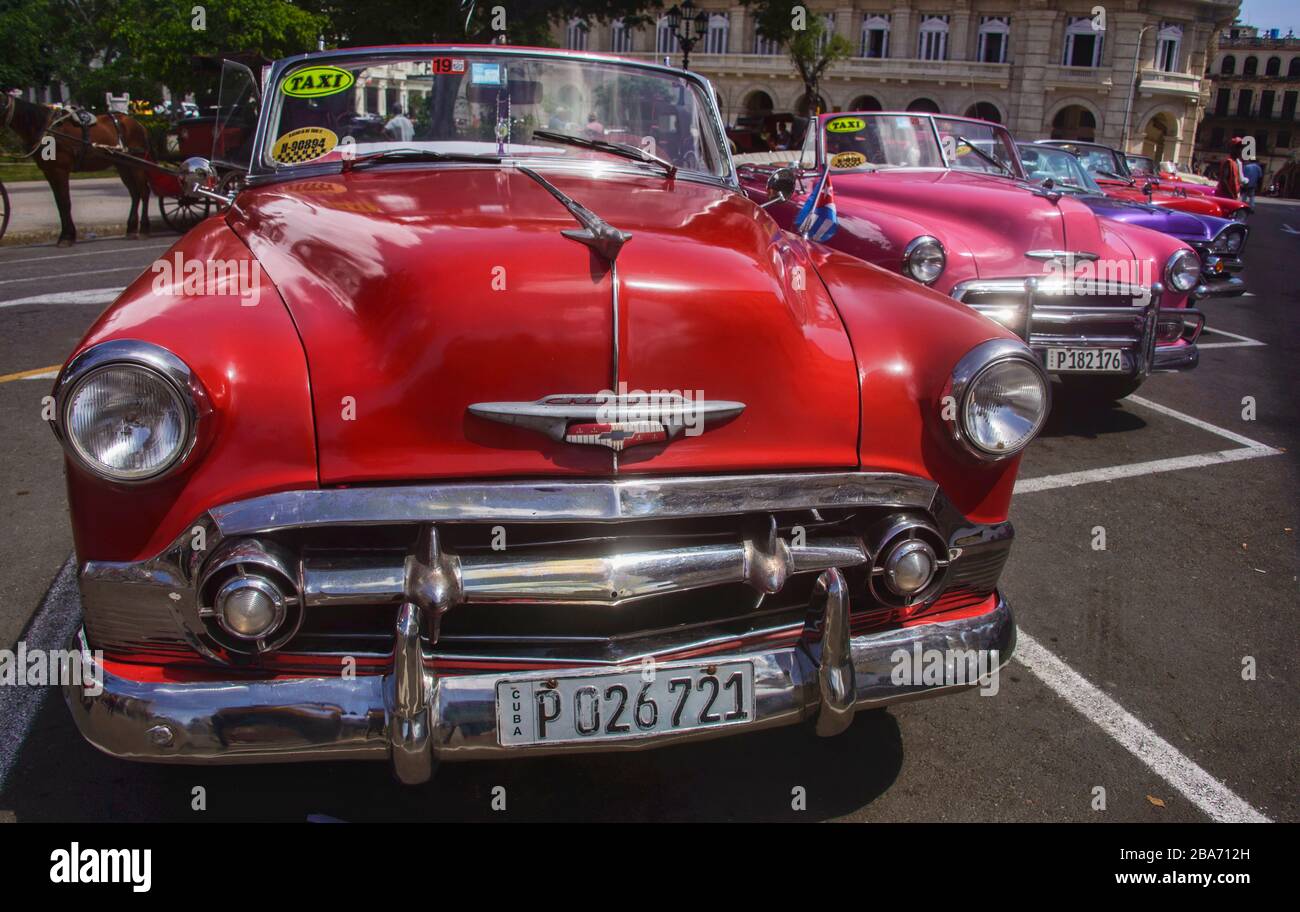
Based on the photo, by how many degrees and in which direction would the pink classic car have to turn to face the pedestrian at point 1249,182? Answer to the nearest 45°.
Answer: approximately 135° to its left

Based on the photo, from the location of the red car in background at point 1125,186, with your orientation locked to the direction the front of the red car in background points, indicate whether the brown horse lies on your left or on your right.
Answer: on your right

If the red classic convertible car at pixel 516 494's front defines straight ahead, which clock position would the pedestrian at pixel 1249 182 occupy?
The pedestrian is roughly at 7 o'clock from the red classic convertible car.

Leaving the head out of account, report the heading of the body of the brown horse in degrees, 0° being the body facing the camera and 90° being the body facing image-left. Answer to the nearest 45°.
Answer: approximately 90°

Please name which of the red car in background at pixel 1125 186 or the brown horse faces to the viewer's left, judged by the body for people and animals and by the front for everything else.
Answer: the brown horse

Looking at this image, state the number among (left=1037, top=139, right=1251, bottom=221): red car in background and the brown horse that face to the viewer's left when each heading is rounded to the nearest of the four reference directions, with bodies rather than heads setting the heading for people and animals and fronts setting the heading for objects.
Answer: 1

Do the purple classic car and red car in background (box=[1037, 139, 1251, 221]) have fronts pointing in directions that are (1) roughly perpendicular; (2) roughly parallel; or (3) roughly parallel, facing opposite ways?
roughly parallel

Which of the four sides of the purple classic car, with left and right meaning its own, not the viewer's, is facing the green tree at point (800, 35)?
back

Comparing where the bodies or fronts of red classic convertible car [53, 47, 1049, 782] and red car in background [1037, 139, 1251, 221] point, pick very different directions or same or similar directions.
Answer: same or similar directions

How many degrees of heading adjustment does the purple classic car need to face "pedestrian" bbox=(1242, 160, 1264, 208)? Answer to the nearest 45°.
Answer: approximately 135° to its left

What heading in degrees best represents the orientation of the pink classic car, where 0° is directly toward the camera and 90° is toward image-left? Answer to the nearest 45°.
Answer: approximately 315°

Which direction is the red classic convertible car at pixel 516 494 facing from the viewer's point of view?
toward the camera

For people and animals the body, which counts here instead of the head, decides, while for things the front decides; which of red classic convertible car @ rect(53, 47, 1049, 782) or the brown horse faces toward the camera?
the red classic convertible car

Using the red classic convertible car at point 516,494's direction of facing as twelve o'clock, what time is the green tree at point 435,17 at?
The green tree is roughly at 6 o'clock from the red classic convertible car.

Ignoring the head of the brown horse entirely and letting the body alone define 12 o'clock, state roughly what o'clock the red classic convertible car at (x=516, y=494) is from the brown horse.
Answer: The red classic convertible car is roughly at 9 o'clock from the brown horse.

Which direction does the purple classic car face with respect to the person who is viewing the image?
facing the viewer and to the right of the viewer

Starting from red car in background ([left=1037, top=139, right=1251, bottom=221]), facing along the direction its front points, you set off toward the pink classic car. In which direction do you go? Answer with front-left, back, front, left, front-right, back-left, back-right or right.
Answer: front-right
